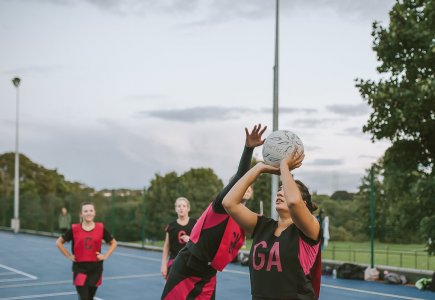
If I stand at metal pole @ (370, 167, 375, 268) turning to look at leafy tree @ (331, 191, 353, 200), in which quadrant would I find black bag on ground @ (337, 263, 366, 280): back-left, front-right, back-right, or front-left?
back-left

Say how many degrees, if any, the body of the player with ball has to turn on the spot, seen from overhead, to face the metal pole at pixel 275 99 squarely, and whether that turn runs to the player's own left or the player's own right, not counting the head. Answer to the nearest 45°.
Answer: approximately 135° to the player's own right

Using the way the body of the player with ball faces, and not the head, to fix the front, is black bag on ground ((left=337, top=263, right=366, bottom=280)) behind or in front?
behind

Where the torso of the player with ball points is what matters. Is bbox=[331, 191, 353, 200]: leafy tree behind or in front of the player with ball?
behind

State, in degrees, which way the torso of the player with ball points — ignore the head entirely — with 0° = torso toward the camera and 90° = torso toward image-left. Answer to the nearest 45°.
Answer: approximately 45°

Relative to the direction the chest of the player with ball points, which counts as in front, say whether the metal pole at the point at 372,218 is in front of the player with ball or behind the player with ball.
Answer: behind

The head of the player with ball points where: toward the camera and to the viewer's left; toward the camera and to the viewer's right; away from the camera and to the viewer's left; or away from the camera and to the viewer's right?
toward the camera and to the viewer's left
